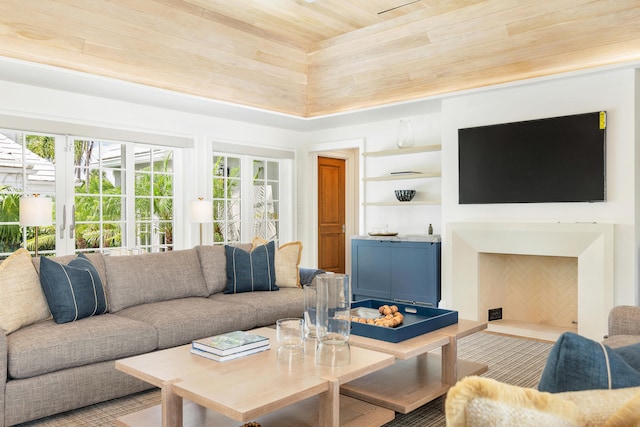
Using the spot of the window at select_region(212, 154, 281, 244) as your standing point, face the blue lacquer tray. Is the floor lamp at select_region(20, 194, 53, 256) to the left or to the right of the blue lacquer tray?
right

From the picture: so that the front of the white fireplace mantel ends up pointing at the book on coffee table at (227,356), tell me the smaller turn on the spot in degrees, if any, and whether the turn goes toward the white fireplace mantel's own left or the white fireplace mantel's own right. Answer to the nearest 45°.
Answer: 0° — it already faces it

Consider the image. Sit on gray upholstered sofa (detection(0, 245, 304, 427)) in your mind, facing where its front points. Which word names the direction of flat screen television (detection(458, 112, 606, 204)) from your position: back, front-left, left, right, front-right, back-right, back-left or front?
front-left

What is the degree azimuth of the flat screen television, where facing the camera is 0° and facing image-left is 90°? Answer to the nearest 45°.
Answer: approximately 45°

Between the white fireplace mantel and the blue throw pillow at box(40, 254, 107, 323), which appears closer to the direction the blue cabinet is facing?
the blue throw pillow

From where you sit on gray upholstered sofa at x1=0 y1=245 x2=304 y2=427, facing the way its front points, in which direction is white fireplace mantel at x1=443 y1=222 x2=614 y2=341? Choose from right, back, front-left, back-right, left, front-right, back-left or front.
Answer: front-left

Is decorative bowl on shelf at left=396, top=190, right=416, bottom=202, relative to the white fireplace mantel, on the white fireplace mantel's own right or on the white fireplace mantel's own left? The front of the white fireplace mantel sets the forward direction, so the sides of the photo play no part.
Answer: on the white fireplace mantel's own right

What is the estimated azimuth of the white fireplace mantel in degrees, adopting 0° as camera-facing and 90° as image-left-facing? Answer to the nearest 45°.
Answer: approximately 45°

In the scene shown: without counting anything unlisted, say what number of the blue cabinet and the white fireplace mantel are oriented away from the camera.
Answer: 0

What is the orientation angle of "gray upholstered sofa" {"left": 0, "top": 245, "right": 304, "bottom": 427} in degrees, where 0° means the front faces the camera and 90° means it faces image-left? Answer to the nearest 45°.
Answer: approximately 315°

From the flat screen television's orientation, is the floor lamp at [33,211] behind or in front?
in front
